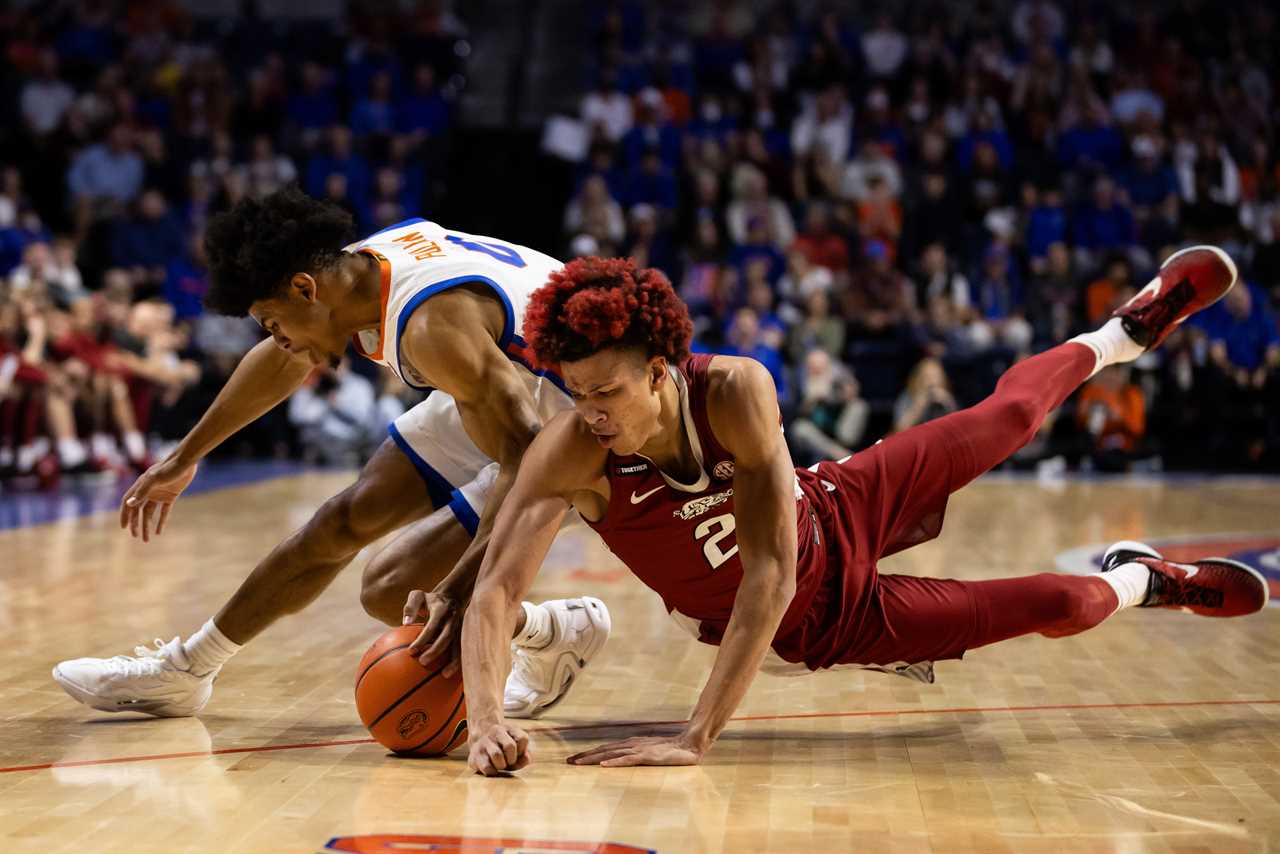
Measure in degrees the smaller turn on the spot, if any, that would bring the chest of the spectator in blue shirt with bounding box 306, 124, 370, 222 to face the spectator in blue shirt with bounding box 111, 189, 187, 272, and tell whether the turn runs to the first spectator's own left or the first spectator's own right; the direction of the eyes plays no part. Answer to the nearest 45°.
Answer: approximately 90° to the first spectator's own right

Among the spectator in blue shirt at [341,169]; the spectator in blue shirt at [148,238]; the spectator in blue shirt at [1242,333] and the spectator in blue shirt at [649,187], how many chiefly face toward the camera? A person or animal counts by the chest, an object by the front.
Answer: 4

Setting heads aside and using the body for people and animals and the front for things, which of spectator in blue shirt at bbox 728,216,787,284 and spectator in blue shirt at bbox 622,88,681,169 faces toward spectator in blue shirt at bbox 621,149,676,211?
spectator in blue shirt at bbox 622,88,681,169

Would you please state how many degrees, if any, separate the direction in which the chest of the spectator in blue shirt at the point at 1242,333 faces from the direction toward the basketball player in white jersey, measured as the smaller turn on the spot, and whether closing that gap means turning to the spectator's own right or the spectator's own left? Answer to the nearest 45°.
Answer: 0° — they already face them

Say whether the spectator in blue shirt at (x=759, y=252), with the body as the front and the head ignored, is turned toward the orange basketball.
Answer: yes

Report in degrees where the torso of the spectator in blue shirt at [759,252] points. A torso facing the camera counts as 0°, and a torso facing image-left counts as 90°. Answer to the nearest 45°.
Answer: approximately 0°

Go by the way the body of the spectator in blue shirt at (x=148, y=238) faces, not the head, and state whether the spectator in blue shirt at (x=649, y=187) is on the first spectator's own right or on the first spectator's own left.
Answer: on the first spectator's own left

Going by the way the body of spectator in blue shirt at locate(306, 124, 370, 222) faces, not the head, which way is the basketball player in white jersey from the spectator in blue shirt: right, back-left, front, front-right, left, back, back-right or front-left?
front

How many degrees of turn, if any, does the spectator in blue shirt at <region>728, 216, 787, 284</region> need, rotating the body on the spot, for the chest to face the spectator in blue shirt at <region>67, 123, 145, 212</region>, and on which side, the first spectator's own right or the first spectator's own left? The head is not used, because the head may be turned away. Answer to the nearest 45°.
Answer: approximately 90° to the first spectator's own right

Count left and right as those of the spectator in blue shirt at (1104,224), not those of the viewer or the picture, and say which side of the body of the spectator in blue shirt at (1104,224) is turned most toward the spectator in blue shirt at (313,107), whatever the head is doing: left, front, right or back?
right

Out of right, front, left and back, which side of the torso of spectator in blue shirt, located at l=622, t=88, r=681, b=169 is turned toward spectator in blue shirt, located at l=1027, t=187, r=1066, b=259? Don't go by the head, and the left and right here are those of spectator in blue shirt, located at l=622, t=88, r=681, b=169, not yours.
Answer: left

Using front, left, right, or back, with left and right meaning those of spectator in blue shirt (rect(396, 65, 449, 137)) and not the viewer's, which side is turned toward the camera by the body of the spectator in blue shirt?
front

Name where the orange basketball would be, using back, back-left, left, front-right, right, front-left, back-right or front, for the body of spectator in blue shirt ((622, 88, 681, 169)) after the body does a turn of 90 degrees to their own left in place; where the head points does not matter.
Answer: right

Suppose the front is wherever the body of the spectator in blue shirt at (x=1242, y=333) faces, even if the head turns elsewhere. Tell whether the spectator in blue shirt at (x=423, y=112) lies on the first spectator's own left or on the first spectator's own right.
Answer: on the first spectator's own right

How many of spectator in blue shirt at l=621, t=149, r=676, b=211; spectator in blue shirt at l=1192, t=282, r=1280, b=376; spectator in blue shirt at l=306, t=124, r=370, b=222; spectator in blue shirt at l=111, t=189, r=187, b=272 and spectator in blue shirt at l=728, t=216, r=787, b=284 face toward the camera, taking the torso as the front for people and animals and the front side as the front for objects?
5

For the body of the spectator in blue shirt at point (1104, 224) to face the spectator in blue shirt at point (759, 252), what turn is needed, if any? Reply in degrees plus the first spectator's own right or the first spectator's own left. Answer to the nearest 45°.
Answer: approximately 90° to the first spectator's own right

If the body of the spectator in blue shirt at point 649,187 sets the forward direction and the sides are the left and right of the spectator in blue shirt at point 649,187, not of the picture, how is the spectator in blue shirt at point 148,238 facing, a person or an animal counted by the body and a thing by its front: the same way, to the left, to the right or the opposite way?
the same way

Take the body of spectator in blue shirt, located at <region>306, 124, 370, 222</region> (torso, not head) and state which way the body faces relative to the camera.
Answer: toward the camera

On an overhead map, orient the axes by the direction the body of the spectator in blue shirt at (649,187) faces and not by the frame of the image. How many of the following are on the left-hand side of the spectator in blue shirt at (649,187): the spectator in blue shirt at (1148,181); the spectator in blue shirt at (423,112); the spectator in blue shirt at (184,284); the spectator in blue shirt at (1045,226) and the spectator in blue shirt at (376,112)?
2
